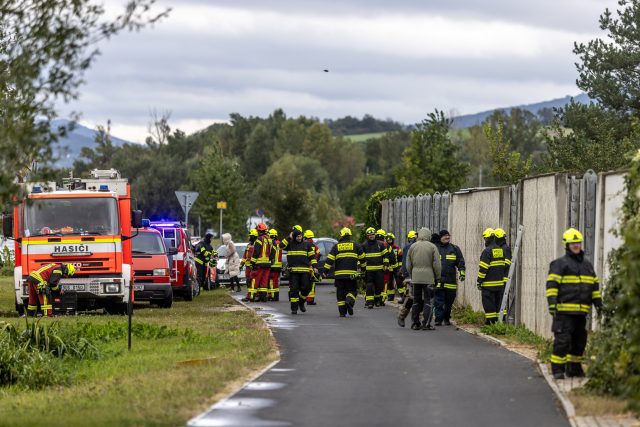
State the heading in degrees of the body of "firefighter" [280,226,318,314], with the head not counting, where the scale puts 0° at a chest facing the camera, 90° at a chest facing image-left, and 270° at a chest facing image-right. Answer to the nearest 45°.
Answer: approximately 0°

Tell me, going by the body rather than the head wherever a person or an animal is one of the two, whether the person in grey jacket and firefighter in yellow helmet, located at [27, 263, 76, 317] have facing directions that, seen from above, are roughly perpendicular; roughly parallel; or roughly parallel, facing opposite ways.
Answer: roughly perpendicular

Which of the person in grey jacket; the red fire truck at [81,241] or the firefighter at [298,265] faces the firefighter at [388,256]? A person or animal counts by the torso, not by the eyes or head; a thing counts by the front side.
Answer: the person in grey jacket

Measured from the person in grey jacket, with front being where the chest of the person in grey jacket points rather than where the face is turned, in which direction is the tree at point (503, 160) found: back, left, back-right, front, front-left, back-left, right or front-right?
front

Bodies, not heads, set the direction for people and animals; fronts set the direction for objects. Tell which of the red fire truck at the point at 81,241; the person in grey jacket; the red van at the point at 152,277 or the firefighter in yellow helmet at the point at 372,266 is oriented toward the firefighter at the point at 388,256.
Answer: the person in grey jacket

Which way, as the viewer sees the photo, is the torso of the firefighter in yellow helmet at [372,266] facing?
toward the camera

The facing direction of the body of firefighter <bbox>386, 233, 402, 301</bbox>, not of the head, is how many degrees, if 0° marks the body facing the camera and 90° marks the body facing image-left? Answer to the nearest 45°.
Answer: approximately 45°

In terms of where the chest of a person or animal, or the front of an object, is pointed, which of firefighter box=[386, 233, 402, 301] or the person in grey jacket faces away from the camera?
the person in grey jacket

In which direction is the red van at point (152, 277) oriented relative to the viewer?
toward the camera
